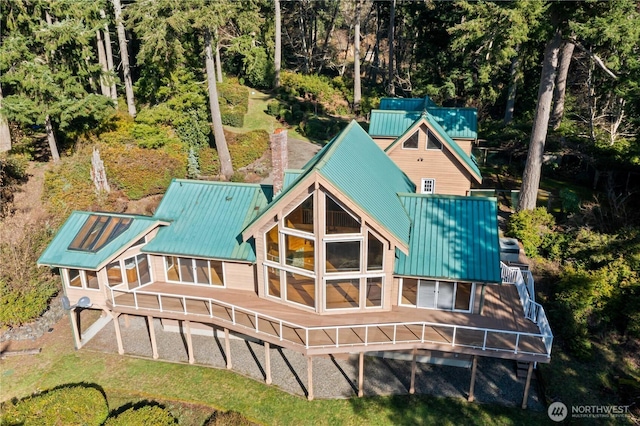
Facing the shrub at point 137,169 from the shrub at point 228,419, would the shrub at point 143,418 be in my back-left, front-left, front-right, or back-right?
front-left

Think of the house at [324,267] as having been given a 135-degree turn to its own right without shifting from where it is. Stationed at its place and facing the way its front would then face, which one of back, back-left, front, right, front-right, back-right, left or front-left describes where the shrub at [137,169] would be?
front

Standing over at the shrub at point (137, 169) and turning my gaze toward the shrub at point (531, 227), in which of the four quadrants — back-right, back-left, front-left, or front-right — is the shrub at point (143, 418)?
front-right

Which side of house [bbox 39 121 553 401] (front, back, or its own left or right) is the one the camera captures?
front

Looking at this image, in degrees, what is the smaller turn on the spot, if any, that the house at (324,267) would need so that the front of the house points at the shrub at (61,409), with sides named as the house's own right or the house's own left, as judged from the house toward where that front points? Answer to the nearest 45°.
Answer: approximately 90° to the house's own right
